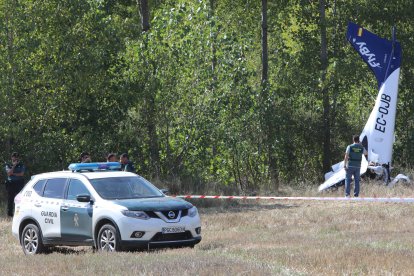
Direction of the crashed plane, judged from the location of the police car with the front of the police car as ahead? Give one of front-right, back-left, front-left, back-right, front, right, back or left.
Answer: left

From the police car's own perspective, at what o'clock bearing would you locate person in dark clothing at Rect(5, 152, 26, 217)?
The person in dark clothing is roughly at 7 o'clock from the police car.

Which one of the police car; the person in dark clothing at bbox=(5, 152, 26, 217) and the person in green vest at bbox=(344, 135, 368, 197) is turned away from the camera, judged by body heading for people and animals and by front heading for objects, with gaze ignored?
the person in green vest

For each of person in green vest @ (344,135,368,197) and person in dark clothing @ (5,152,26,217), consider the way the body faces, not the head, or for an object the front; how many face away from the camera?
1

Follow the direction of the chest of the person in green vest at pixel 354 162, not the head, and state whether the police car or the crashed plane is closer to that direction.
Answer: the crashed plane

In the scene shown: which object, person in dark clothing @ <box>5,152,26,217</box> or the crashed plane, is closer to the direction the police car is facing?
the crashed plane

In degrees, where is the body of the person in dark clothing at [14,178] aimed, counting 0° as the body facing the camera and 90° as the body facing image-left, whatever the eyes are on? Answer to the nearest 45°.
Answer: approximately 0°

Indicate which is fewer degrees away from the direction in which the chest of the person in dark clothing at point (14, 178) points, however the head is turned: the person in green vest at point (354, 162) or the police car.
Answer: the police car

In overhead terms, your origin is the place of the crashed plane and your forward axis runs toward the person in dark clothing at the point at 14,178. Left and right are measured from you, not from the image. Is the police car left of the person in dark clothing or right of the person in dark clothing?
left

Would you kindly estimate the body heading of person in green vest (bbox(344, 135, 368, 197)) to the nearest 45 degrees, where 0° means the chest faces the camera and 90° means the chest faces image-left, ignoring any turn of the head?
approximately 180°

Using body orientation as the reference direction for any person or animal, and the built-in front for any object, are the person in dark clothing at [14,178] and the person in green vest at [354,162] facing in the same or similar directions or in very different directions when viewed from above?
very different directions
